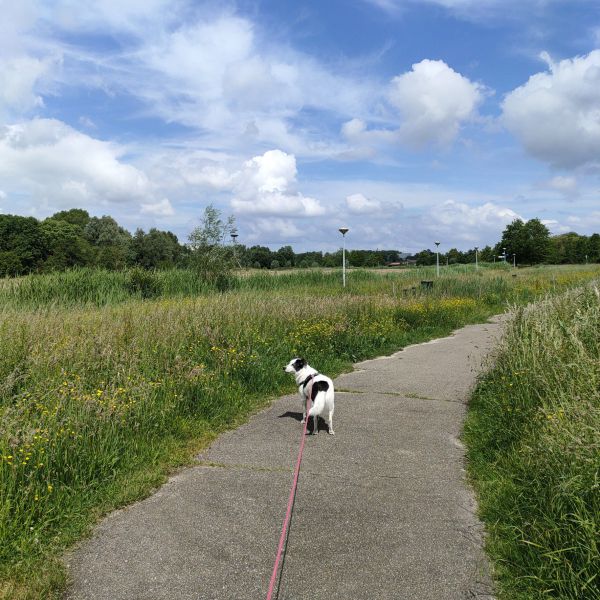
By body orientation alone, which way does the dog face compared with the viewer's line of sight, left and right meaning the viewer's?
facing away from the viewer and to the left of the viewer

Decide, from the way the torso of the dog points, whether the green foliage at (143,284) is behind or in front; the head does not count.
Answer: in front
